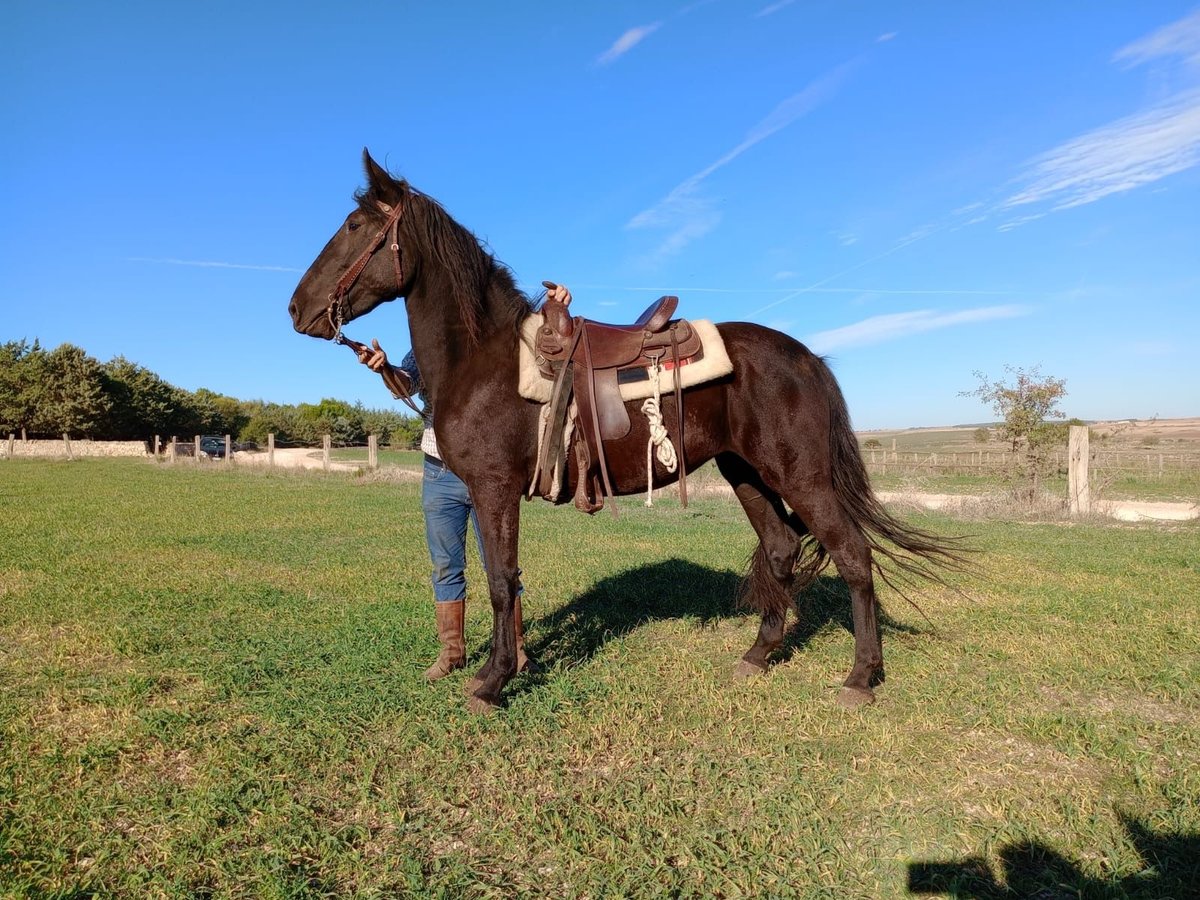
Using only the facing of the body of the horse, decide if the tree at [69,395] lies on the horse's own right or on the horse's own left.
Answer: on the horse's own right

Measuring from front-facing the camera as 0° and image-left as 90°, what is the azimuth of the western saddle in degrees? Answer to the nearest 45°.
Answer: approximately 90°

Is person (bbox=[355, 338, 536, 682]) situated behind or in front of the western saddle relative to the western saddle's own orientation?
in front

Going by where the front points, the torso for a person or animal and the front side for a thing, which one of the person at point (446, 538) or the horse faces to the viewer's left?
the horse

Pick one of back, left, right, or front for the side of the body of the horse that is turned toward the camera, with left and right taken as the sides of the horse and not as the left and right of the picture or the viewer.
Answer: left

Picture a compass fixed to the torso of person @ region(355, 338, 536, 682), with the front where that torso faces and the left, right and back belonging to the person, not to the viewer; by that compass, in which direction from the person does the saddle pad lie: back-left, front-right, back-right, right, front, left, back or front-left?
front-left

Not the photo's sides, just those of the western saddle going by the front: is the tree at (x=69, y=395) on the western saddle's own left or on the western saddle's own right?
on the western saddle's own right

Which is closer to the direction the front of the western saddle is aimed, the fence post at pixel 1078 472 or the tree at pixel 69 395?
the tree

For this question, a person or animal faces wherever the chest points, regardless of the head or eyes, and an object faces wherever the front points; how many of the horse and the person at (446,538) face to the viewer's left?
1

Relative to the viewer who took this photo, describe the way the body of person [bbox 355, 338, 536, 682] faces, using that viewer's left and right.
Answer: facing the viewer

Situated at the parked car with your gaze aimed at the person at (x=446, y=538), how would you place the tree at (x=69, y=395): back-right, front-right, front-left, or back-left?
back-right

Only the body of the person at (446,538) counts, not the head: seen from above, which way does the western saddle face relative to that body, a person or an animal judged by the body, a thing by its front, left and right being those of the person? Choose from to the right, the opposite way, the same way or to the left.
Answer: to the right

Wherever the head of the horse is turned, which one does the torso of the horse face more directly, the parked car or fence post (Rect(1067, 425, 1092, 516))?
the parked car

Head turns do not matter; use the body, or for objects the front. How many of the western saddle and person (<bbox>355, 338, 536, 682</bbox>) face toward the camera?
1
